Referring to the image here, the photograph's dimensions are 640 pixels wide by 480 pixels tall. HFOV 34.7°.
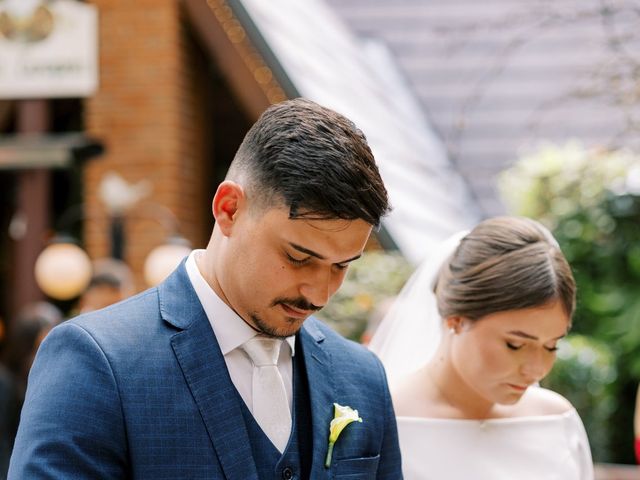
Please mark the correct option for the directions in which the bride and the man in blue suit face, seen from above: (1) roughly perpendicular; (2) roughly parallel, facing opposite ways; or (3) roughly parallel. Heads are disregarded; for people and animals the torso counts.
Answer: roughly parallel

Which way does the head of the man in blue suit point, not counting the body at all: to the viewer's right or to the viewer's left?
to the viewer's right

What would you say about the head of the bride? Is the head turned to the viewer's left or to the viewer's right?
to the viewer's right

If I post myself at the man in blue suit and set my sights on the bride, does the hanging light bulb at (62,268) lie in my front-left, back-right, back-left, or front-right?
front-left

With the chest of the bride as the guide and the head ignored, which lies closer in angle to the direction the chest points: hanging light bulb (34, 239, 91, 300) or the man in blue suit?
the man in blue suit

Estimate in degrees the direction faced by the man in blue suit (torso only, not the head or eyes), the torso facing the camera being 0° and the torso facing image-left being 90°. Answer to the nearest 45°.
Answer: approximately 315°

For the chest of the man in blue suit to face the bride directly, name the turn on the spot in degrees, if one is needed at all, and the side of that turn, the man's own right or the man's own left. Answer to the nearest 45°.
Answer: approximately 90° to the man's own left

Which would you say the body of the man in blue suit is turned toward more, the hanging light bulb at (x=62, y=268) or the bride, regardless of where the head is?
the bride

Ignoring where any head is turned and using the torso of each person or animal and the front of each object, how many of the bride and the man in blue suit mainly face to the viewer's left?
0

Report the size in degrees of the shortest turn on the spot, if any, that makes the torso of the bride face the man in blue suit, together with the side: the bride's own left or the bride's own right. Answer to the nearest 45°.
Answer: approximately 90° to the bride's own right

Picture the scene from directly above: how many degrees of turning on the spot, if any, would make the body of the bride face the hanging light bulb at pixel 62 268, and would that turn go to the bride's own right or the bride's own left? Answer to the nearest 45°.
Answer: approximately 180°

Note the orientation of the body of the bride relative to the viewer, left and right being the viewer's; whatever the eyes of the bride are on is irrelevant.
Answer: facing the viewer and to the right of the viewer
